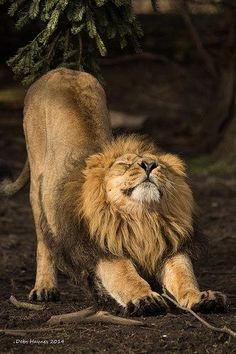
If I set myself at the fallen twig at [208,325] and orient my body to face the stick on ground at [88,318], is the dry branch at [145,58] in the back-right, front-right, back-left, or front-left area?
front-right

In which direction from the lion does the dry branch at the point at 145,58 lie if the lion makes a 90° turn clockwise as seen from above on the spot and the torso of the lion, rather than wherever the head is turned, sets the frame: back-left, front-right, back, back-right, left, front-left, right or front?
back-right

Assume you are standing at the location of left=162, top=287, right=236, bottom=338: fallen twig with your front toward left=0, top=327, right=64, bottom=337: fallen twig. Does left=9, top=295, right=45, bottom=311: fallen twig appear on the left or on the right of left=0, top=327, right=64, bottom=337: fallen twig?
right

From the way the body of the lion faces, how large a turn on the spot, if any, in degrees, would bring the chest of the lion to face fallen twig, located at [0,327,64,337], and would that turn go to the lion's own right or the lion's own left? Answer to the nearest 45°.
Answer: approximately 90° to the lion's own right

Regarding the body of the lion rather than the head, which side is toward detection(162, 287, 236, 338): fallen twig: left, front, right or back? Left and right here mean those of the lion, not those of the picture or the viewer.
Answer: front

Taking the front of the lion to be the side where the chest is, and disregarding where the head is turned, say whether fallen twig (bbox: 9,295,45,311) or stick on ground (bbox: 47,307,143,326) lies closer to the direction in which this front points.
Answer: the stick on ground

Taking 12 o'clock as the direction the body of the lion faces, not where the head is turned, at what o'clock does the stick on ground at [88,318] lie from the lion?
The stick on ground is roughly at 2 o'clock from the lion.

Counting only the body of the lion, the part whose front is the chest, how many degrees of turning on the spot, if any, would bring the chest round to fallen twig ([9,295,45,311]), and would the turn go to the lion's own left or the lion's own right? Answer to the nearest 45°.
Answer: approximately 135° to the lion's own right

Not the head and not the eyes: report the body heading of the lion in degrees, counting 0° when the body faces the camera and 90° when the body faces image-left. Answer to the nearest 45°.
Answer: approximately 315°
